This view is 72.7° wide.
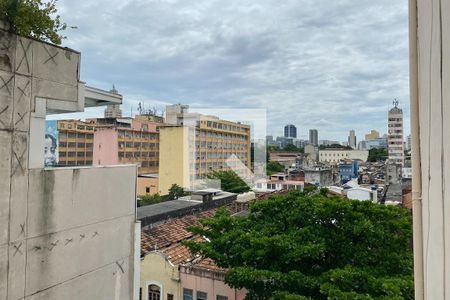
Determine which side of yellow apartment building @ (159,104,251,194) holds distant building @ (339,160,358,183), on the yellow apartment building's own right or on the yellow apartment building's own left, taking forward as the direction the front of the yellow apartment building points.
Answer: on the yellow apartment building's own left

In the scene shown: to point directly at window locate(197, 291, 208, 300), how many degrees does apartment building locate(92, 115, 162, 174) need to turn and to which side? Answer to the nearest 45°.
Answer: approximately 45° to its right

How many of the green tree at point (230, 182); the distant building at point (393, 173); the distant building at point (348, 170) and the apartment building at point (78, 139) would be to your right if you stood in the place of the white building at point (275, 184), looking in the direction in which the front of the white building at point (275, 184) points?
2

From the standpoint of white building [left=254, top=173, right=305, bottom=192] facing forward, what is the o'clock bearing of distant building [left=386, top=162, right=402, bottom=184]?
The distant building is roughly at 8 o'clock from the white building.

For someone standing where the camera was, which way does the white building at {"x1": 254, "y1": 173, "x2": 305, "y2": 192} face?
facing the viewer

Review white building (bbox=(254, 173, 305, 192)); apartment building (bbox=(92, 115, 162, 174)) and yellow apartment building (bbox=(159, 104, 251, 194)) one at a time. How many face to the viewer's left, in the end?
0

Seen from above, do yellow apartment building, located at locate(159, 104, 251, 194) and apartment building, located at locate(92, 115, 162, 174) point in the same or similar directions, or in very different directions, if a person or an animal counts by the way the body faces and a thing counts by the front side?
same or similar directions

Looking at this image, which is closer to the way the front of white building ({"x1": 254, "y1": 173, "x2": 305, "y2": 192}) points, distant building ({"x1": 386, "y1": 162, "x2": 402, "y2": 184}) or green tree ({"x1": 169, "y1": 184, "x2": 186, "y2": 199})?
the green tree

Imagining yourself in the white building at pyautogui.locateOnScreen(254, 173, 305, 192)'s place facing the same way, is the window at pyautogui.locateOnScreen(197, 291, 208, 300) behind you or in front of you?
in front

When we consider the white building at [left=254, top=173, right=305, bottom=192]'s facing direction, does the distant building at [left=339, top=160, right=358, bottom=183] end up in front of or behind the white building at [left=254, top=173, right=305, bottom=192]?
behind

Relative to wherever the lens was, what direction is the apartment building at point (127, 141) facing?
facing the viewer and to the right of the viewer

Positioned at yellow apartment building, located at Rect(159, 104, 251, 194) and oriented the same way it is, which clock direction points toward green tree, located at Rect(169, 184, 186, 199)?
The green tree is roughly at 2 o'clock from the yellow apartment building.

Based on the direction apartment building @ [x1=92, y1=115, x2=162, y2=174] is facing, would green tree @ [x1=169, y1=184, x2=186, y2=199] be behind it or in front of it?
in front
